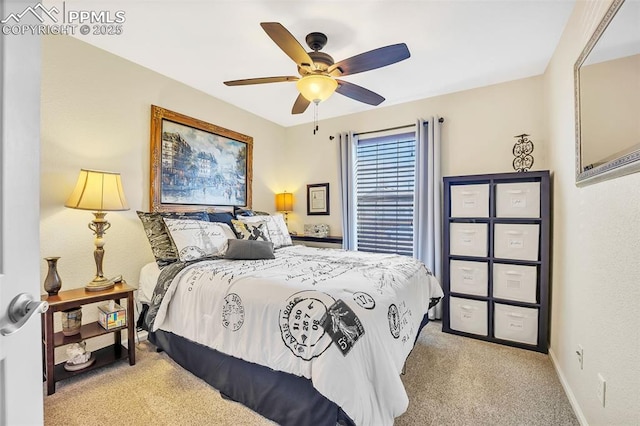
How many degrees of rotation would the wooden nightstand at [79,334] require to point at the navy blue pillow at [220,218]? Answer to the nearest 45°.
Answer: approximately 45° to its left

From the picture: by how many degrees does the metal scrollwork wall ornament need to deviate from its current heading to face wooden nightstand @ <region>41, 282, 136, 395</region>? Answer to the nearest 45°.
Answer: approximately 45° to its right

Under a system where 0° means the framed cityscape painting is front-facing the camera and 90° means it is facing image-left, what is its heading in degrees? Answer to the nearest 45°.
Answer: approximately 315°

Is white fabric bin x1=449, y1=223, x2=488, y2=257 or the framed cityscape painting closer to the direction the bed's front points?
the white fabric bin

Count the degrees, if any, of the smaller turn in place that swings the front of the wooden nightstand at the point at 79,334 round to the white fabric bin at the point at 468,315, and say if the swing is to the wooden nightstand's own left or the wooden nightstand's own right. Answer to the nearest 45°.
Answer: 0° — it already faces it

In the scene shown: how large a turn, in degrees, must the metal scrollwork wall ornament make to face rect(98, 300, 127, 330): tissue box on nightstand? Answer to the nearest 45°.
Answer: approximately 45° to its right

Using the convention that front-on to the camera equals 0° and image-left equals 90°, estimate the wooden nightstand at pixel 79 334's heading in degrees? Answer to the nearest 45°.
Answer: approximately 315°

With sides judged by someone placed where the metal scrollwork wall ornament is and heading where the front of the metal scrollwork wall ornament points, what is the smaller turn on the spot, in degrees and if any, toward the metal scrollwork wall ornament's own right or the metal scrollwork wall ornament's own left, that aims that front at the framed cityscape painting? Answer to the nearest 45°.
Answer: approximately 45° to the metal scrollwork wall ornament's own right

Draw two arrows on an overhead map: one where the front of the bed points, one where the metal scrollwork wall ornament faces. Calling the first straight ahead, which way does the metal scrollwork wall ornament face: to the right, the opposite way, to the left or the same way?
to the right

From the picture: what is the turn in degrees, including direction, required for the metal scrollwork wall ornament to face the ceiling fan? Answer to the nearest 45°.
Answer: approximately 45° to its right
